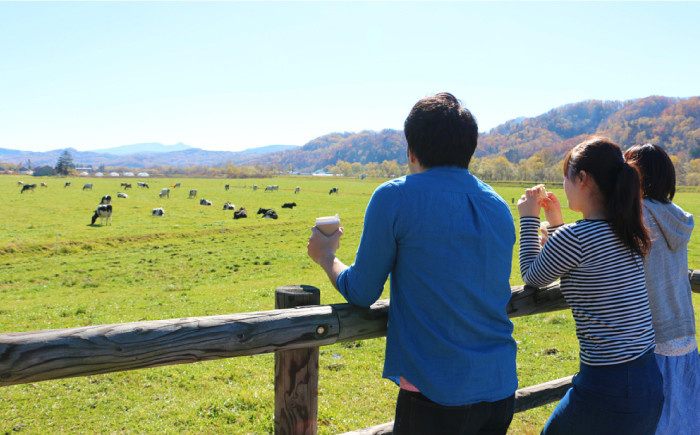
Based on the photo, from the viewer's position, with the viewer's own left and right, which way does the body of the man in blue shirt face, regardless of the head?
facing away from the viewer and to the left of the viewer

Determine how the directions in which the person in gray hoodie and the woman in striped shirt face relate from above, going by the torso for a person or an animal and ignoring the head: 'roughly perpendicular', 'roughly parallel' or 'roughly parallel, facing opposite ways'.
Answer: roughly parallel

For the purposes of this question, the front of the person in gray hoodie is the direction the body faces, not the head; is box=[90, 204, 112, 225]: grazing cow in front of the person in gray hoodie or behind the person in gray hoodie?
in front

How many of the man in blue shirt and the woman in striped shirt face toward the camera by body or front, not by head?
0

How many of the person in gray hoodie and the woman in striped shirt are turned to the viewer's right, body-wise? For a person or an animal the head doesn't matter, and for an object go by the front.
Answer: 0

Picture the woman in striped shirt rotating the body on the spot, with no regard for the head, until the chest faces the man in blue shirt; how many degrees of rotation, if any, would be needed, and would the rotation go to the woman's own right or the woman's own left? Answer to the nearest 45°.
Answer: approximately 90° to the woman's own left

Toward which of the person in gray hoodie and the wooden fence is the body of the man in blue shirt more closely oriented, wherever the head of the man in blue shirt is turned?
the wooden fence

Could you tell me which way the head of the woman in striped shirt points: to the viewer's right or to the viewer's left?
to the viewer's left

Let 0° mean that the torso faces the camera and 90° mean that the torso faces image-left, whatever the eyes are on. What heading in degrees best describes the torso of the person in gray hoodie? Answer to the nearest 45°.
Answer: approximately 135°

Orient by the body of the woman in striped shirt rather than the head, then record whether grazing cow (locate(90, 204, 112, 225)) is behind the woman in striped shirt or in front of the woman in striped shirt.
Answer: in front

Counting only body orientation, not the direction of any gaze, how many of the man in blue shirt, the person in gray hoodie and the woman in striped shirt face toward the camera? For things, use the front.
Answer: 0

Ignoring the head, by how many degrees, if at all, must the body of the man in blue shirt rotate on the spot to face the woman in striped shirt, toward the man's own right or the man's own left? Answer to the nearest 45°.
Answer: approximately 90° to the man's own right

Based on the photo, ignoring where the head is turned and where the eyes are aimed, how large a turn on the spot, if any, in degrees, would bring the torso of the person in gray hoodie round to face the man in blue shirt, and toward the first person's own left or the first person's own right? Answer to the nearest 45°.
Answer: approximately 90° to the first person's own left

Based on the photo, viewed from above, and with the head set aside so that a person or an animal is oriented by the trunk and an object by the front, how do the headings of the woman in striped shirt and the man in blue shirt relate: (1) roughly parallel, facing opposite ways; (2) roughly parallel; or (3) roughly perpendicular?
roughly parallel

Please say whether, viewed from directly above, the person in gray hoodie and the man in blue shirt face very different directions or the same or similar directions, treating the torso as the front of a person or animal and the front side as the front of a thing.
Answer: same or similar directions

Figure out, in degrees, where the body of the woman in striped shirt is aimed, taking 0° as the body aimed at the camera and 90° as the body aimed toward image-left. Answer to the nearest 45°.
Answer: approximately 135°

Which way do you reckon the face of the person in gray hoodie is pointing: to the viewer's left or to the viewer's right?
to the viewer's left
